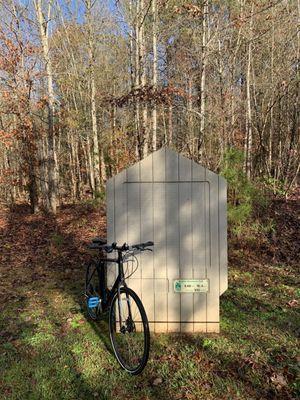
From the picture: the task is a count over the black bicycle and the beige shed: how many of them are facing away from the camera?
0

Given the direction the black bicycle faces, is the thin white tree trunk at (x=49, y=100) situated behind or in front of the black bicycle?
behind

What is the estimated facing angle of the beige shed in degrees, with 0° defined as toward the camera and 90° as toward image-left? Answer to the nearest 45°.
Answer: approximately 0°

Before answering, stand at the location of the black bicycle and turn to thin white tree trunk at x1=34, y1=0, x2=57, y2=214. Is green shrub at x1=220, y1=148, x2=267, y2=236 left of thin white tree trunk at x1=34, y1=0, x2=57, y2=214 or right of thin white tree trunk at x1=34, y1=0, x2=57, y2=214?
right

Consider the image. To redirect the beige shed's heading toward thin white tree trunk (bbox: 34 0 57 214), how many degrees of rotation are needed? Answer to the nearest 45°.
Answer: approximately 135° to its right

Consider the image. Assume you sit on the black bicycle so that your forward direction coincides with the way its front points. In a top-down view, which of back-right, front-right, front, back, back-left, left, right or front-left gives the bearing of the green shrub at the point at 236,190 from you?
left

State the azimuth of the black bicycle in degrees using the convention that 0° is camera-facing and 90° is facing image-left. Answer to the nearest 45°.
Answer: approximately 315°
